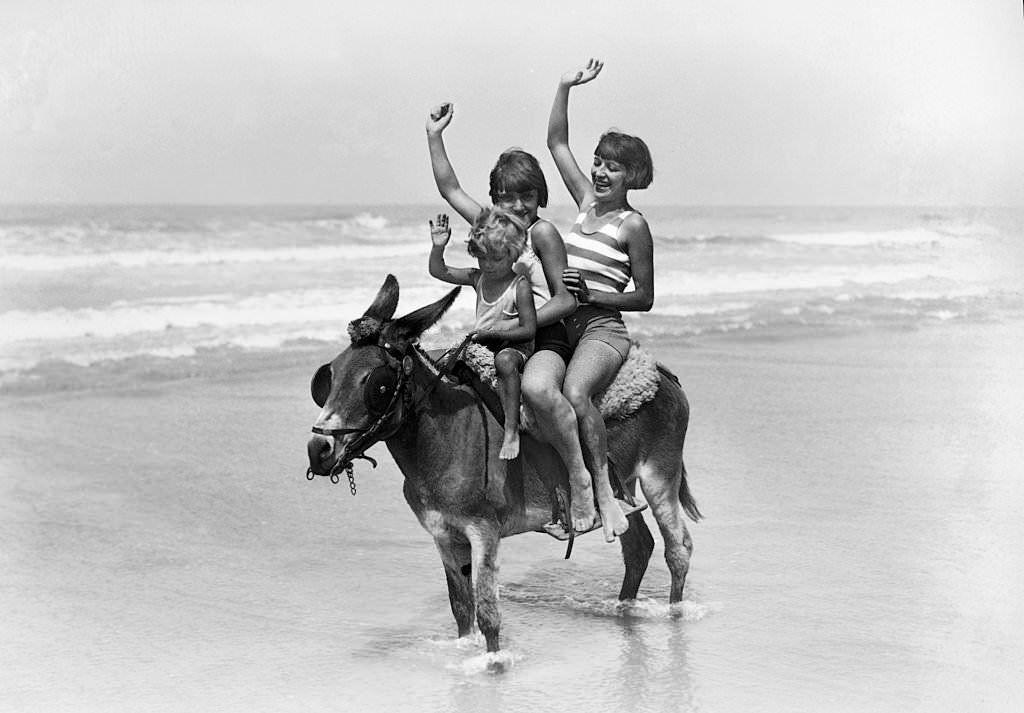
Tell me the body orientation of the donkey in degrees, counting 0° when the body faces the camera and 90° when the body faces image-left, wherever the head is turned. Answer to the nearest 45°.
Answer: approximately 45°

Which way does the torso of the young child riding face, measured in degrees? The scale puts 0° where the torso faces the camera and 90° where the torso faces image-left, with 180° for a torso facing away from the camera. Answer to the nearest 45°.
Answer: approximately 45°

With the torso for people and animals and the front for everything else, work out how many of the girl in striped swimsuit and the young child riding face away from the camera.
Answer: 0

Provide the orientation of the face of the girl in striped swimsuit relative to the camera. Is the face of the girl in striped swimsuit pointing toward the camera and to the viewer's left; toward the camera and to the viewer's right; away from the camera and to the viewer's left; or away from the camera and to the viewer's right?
toward the camera and to the viewer's left

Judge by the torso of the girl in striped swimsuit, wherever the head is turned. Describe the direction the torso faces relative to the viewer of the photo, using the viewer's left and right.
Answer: facing the viewer and to the left of the viewer
